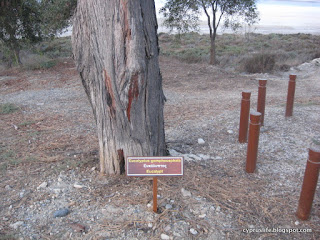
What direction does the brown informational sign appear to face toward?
toward the camera

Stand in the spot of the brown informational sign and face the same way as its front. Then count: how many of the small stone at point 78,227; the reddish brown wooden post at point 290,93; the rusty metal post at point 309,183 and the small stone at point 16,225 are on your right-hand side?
2

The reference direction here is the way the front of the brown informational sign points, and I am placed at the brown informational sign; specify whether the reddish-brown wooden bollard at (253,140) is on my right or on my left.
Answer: on my left

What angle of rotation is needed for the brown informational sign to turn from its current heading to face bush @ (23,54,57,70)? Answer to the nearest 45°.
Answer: approximately 135° to its right

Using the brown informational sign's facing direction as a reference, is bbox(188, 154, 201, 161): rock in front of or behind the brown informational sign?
behind

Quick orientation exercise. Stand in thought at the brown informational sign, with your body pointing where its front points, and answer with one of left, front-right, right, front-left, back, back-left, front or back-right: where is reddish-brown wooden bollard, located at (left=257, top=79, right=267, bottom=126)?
back-left

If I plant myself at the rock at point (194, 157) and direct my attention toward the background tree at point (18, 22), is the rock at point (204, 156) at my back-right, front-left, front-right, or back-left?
back-right

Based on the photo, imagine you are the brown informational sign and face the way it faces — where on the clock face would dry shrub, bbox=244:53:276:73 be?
The dry shrub is roughly at 7 o'clock from the brown informational sign.

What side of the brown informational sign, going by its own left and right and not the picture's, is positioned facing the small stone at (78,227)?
right

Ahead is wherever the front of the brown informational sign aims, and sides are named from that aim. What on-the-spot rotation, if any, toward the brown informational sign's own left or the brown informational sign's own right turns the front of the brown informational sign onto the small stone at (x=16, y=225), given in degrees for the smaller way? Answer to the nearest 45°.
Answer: approximately 90° to the brown informational sign's own right

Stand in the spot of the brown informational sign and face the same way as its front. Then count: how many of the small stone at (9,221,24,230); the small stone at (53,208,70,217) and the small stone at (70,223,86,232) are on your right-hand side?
3

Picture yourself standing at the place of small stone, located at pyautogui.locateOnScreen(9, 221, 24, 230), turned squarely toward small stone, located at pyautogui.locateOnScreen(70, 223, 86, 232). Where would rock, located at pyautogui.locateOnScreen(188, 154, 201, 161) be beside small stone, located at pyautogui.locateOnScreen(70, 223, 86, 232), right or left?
left

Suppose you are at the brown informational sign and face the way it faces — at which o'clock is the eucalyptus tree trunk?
The eucalyptus tree trunk is roughly at 5 o'clock from the brown informational sign.

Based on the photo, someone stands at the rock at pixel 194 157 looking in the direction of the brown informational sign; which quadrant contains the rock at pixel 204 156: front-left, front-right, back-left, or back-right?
back-left

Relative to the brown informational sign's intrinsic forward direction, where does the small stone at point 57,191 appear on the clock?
The small stone is roughly at 4 o'clock from the brown informational sign.
